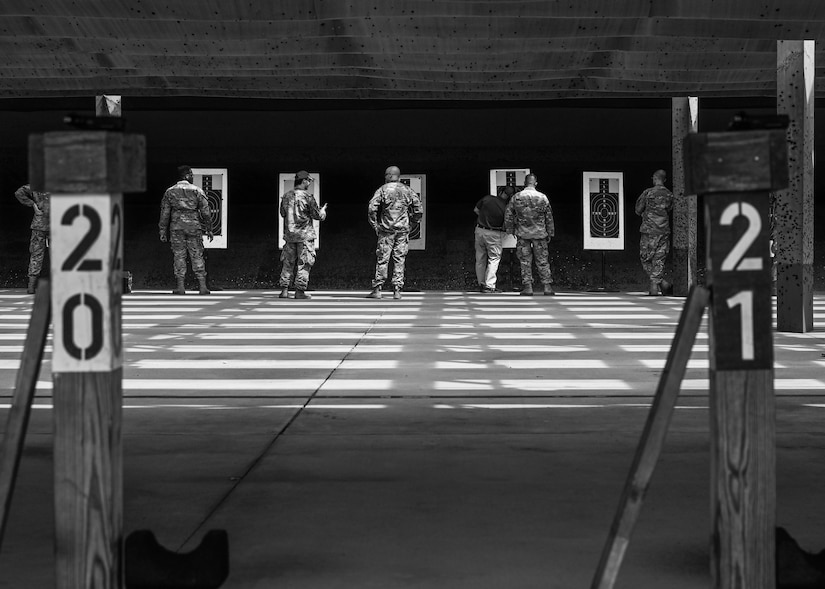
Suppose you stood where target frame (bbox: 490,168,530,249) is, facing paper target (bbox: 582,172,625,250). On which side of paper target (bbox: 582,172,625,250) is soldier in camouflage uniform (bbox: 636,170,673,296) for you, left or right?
right

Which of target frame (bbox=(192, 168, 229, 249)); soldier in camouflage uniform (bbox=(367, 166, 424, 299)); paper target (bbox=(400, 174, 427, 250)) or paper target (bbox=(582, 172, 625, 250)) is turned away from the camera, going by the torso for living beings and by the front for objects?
the soldier in camouflage uniform

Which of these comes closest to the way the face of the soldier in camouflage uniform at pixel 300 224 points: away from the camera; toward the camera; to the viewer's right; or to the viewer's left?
to the viewer's right

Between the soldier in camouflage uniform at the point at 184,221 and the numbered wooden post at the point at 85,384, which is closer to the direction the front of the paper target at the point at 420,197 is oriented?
the numbered wooden post

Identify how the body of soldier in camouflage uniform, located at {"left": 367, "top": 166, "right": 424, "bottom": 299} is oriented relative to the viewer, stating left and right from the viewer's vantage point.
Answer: facing away from the viewer

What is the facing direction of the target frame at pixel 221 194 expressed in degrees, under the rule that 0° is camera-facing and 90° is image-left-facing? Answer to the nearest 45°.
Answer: approximately 0°

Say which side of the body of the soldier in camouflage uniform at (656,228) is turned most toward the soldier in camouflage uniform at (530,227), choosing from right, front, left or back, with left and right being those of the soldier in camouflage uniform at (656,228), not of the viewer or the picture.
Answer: left

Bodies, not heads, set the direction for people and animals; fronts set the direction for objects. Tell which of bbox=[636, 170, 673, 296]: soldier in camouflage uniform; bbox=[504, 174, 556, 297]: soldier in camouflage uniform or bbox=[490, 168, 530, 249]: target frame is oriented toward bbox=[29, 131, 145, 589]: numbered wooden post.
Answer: the target frame

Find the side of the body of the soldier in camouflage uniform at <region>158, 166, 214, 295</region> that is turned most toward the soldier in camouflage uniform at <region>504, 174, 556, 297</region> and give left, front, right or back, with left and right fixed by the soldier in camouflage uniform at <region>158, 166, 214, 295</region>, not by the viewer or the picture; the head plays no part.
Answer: right

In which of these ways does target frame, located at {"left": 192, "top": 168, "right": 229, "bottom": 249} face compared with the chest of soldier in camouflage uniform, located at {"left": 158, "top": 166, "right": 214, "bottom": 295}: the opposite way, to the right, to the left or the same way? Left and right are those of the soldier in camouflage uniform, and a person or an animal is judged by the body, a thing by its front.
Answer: the opposite way

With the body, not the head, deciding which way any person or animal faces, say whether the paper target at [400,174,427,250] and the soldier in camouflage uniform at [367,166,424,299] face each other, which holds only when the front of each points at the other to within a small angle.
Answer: yes

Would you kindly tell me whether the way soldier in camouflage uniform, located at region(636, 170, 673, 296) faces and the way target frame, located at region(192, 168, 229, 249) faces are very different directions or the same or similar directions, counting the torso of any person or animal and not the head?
very different directions
